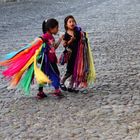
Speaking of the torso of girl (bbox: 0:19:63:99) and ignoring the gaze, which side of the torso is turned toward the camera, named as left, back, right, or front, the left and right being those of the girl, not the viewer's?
right

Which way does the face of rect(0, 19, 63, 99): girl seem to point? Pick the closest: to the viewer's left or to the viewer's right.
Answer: to the viewer's right
